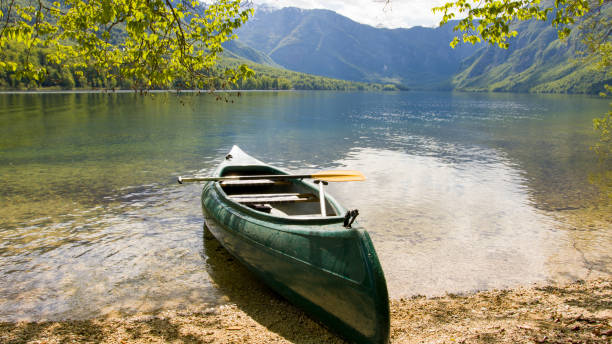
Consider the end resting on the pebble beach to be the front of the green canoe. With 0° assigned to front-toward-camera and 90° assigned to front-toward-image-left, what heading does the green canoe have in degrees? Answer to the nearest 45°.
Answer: approximately 315°
